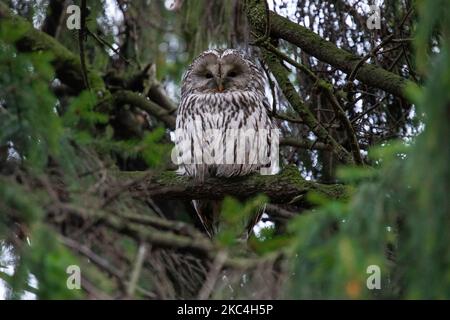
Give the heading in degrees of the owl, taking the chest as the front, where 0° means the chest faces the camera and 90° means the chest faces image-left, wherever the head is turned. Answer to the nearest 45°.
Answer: approximately 0°
